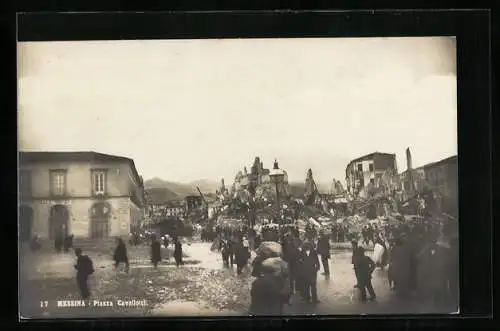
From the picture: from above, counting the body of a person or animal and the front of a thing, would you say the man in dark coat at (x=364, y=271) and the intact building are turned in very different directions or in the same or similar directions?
very different directions

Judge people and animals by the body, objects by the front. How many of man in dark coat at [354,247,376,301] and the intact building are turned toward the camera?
1

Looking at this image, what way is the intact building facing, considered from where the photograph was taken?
facing the viewer
